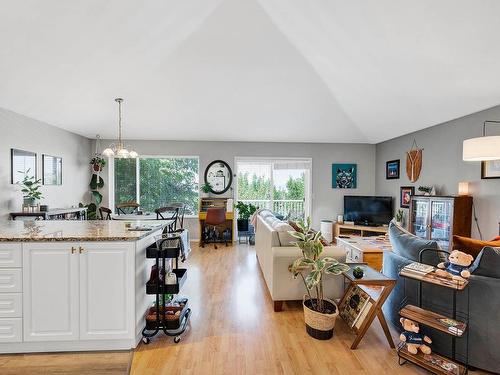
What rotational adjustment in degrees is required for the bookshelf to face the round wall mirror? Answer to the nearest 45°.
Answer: approximately 90° to its right

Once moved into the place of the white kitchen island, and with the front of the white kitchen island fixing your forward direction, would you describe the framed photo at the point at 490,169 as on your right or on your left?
on your left

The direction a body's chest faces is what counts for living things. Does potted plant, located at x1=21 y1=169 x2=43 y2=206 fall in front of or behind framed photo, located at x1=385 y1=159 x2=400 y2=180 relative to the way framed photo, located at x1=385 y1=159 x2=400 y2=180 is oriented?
in front

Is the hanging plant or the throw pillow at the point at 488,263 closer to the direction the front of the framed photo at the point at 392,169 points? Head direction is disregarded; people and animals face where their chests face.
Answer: the hanging plant

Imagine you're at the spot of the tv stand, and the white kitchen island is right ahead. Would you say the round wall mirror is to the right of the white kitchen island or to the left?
right

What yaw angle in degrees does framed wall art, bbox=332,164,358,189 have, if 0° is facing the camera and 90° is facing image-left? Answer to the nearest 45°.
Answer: approximately 0°

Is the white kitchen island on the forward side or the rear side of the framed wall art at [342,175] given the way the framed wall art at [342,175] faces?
on the forward side

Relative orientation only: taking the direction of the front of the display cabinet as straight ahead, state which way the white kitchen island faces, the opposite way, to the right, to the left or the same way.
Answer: to the left

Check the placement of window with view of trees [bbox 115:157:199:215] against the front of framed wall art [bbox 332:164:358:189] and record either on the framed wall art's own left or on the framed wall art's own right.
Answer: on the framed wall art's own right

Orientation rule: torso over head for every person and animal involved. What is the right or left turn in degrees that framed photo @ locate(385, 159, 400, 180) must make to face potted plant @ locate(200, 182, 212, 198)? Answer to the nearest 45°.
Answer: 0° — it already faces it

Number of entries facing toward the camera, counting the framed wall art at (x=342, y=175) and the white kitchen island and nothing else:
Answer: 2

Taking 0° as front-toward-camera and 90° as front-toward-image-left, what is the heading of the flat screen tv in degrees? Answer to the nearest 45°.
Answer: approximately 0°

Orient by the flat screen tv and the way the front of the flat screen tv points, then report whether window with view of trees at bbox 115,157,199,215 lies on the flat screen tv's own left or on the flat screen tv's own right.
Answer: on the flat screen tv's own right

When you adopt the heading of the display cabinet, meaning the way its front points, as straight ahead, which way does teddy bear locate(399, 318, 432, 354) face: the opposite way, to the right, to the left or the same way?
to the left

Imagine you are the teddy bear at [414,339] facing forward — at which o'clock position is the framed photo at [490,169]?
The framed photo is roughly at 8 o'clock from the teddy bear.

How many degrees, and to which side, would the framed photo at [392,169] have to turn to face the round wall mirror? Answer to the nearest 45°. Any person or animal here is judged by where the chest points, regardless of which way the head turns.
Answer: approximately 45° to its right
